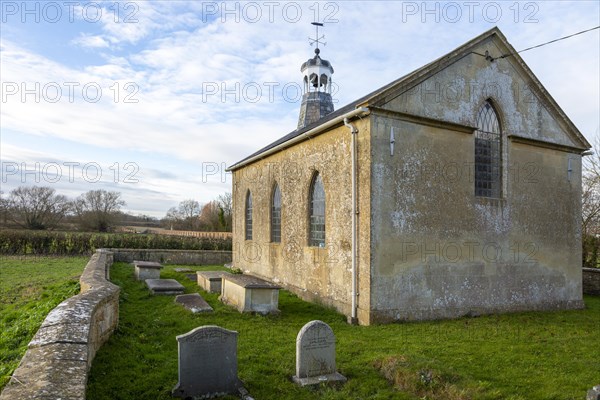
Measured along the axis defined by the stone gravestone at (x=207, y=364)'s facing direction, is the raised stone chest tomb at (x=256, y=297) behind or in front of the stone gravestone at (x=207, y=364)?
behind

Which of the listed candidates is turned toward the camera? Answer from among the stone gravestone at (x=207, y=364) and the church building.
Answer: the stone gravestone

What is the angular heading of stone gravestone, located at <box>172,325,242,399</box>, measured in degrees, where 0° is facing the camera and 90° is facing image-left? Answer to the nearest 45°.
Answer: approximately 0°

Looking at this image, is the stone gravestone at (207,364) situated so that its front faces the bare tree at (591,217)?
no

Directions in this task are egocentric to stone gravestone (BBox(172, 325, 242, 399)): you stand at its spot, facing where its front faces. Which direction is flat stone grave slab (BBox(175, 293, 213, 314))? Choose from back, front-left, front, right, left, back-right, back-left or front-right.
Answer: back

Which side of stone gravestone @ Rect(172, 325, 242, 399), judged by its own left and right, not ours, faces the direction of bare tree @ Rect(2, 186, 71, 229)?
back

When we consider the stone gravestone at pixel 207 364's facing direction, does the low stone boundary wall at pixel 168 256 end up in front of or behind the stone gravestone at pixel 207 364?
behind
